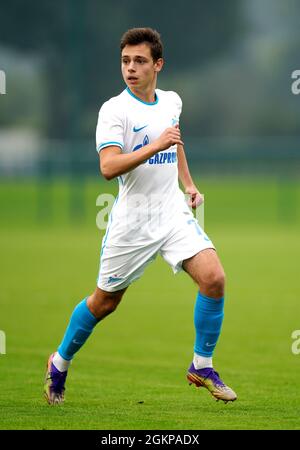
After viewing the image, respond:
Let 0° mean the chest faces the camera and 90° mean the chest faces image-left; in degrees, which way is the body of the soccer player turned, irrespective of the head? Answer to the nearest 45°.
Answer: approximately 315°
